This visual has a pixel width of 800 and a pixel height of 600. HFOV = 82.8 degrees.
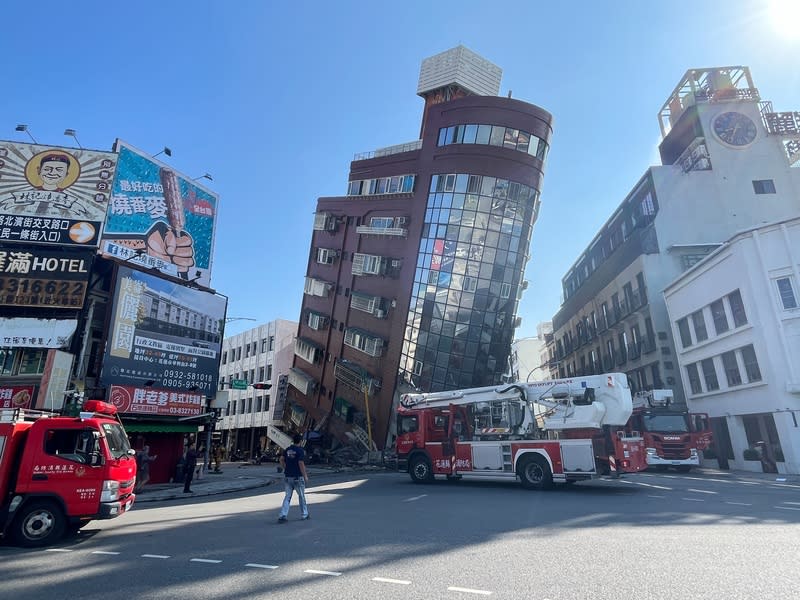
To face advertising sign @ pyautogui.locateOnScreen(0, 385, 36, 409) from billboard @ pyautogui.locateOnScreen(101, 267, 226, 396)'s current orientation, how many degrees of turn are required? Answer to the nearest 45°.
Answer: approximately 135° to its right

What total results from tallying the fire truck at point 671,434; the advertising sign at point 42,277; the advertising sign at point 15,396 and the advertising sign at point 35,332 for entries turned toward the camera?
4

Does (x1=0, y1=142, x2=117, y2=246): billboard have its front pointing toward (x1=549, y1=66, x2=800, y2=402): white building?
no

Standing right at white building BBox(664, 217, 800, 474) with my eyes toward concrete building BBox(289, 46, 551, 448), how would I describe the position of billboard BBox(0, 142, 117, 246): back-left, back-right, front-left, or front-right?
front-left

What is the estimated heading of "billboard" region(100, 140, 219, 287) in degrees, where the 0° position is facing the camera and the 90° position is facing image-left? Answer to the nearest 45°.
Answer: approximately 315°

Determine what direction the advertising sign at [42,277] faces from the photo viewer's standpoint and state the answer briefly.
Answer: facing the viewer

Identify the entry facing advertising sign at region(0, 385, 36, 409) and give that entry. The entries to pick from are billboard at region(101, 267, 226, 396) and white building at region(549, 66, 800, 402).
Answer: the white building

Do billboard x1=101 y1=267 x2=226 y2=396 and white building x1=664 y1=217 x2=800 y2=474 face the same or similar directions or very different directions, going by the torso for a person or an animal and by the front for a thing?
very different directions

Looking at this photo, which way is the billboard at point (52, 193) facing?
toward the camera

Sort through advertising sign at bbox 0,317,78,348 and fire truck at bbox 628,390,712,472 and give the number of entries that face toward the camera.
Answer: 2

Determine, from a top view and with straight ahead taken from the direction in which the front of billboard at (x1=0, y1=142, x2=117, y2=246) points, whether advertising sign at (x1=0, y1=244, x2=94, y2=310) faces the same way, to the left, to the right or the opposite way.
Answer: the same way

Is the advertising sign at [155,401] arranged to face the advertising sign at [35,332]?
no

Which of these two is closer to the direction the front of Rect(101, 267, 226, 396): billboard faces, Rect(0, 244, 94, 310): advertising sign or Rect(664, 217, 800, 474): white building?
the white building

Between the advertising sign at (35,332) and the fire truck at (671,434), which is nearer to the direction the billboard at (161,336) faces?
the fire truck

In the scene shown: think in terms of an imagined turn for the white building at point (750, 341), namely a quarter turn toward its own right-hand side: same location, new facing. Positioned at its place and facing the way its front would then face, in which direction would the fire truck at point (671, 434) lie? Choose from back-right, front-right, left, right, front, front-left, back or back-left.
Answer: left

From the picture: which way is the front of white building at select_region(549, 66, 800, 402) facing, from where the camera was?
facing the viewer and to the left of the viewer

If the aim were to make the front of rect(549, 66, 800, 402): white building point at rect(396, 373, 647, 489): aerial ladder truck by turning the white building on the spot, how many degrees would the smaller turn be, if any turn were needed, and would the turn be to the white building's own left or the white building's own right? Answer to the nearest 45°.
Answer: approximately 45° to the white building's own left
